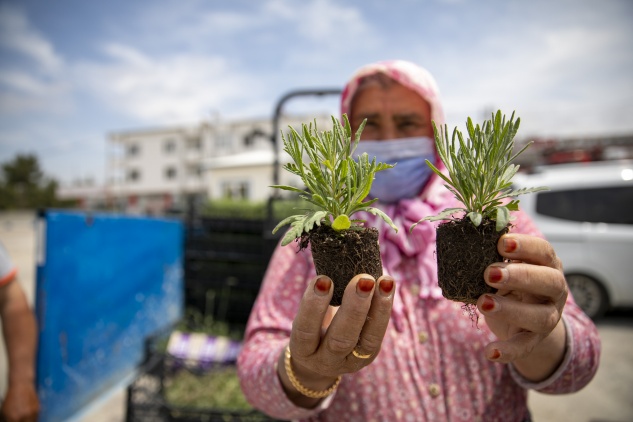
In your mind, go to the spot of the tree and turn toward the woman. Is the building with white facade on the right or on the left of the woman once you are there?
left

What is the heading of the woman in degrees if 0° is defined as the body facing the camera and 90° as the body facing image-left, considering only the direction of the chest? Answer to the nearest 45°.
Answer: approximately 0°

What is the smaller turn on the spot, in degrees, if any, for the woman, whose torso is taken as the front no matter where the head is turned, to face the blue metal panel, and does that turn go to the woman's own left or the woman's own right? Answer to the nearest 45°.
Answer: approximately 135° to the woman's own right

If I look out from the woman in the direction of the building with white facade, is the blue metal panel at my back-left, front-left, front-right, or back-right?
front-left

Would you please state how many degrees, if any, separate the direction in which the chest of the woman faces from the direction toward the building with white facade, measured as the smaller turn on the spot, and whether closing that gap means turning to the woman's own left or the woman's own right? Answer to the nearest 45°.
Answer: approximately 135° to the woman's own right

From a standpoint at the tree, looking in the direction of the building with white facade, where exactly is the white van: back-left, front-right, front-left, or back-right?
front-right
